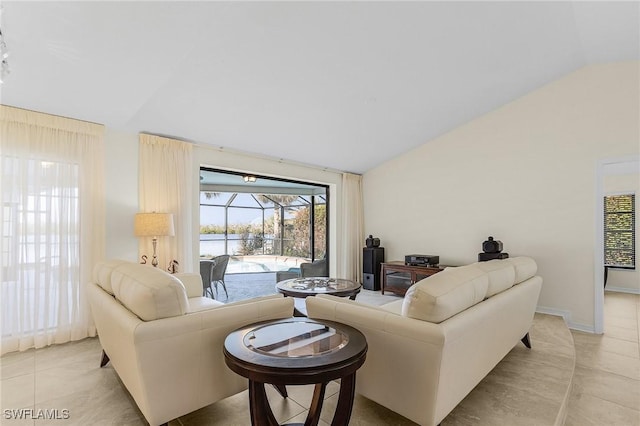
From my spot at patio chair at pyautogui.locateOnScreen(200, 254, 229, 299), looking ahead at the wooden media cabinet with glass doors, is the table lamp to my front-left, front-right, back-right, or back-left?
back-right

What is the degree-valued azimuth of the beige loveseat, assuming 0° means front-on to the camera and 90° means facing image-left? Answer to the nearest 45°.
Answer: approximately 225°

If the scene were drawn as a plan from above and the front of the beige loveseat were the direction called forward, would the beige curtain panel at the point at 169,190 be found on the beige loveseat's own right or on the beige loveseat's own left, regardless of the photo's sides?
on the beige loveseat's own left

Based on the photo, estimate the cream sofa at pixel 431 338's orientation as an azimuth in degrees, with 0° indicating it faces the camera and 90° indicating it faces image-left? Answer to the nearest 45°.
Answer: approximately 135°

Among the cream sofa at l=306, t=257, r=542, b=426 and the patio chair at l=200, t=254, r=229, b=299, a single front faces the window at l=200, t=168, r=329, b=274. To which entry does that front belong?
the cream sofa

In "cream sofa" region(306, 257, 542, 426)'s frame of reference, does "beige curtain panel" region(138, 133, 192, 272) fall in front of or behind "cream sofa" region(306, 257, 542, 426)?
in front
